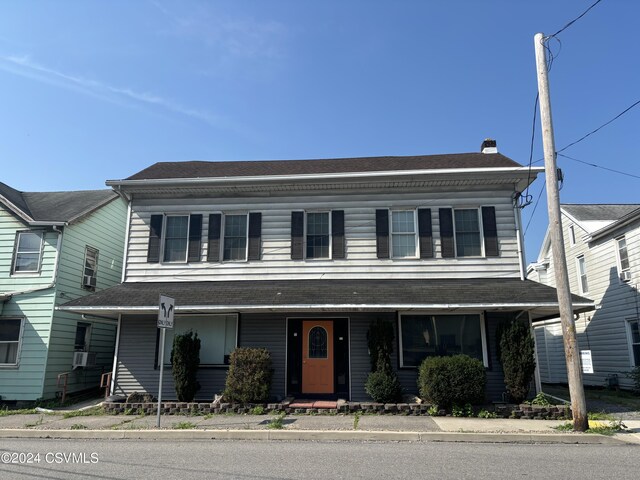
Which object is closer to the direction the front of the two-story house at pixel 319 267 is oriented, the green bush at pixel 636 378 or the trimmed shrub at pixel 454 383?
the trimmed shrub

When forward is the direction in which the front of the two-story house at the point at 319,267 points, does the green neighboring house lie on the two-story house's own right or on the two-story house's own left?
on the two-story house's own right

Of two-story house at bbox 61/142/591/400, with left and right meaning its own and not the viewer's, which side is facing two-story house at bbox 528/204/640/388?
left

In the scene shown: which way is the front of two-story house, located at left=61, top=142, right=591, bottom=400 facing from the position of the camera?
facing the viewer

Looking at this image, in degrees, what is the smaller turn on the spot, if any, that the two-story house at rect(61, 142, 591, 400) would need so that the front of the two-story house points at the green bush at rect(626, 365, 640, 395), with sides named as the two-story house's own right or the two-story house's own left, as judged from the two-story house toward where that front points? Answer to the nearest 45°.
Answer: approximately 90° to the two-story house's own left

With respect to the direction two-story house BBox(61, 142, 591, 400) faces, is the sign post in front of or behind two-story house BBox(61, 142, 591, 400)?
in front

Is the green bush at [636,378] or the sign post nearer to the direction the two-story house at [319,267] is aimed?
the sign post

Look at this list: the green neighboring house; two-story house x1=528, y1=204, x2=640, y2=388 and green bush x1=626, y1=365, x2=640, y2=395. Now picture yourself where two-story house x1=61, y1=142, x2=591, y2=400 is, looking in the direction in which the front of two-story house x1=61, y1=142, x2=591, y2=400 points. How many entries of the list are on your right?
1

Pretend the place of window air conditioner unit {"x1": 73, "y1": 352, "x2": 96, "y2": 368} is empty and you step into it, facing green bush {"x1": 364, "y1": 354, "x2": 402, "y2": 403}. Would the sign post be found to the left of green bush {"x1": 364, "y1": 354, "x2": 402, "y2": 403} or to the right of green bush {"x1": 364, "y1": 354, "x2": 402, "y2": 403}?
right

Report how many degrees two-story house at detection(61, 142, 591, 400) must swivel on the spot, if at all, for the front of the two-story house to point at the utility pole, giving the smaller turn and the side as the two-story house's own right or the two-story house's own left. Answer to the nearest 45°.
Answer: approximately 45° to the two-story house's own left

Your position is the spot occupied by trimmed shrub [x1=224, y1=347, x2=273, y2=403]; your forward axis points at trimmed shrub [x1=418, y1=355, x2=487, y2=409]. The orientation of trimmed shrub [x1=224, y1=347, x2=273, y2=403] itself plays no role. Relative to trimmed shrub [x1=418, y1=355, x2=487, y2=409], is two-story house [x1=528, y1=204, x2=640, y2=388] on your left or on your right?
left

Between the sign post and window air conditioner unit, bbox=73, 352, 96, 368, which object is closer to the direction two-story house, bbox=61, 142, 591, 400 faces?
the sign post

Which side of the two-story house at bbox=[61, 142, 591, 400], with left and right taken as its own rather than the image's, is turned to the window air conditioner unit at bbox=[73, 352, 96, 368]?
right
